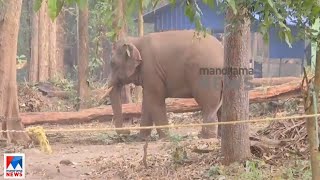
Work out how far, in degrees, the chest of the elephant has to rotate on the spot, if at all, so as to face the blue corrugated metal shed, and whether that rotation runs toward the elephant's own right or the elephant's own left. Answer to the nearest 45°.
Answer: approximately 90° to the elephant's own right

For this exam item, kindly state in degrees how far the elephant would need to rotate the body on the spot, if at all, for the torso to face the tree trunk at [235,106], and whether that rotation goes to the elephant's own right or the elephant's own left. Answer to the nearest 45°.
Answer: approximately 90° to the elephant's own left

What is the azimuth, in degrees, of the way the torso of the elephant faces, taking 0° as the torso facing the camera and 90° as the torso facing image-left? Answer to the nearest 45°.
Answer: approximately 90°

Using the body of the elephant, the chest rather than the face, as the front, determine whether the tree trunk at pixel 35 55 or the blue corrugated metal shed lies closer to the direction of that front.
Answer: the tree trunk

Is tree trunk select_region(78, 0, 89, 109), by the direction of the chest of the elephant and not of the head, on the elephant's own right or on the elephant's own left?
on the elephant's own right

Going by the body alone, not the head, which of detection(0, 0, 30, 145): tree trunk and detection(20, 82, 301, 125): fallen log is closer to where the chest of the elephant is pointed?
the tree trunk

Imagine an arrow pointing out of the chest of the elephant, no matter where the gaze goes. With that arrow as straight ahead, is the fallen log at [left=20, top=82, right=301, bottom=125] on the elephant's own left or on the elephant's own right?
on the elephant's own right

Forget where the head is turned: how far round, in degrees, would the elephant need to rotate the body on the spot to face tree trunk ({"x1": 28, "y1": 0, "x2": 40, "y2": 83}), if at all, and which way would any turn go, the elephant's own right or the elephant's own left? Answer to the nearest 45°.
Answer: approximately 45° to the elephant's own right

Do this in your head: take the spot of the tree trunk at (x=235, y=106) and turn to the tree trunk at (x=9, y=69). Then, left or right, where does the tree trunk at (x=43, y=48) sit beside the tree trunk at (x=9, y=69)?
right
